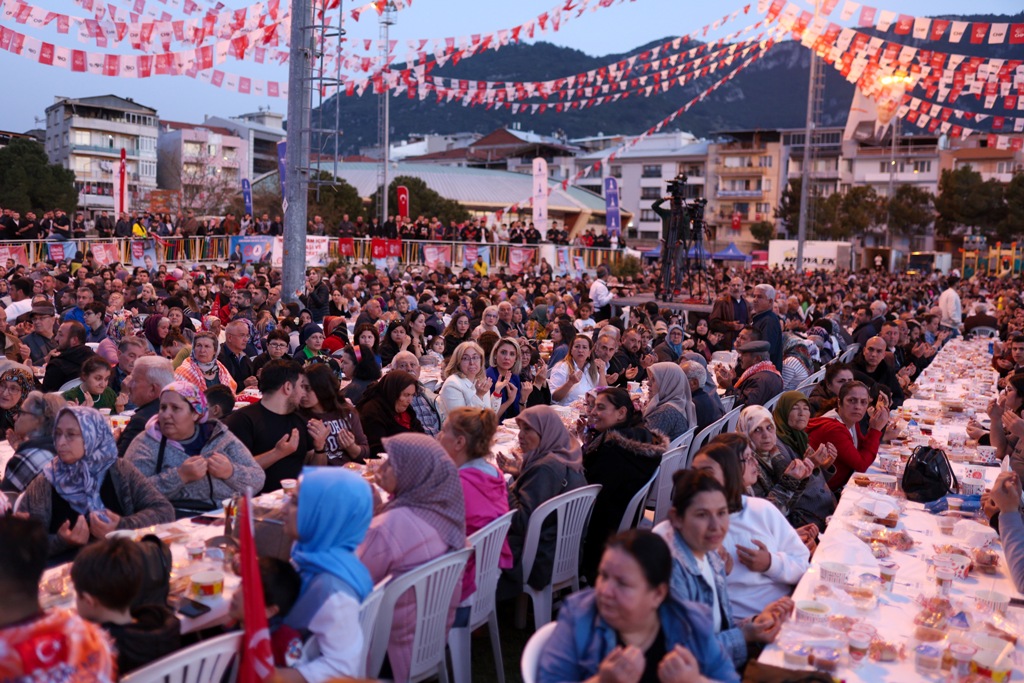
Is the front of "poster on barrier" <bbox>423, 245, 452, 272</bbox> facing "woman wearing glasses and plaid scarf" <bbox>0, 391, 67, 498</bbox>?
yes

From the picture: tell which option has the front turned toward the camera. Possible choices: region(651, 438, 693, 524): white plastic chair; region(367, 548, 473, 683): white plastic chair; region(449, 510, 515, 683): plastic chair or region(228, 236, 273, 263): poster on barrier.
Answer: the poster on barrier

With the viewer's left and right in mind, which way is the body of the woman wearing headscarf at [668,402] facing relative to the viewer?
facing to the left of the viewer

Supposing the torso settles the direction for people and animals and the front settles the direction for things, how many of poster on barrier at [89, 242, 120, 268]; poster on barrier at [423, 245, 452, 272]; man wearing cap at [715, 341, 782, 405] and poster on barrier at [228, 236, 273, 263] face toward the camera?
3

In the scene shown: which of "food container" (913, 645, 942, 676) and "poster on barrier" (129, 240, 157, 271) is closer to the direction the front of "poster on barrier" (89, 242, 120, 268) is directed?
the food container

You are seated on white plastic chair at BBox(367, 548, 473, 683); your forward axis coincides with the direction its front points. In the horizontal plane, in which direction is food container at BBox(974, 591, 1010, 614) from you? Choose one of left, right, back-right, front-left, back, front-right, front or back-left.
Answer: back-right

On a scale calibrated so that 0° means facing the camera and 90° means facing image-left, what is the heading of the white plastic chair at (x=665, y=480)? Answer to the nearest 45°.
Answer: approximately 135°

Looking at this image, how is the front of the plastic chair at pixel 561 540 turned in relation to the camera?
facing away from the viewer and to the left of the viewer
